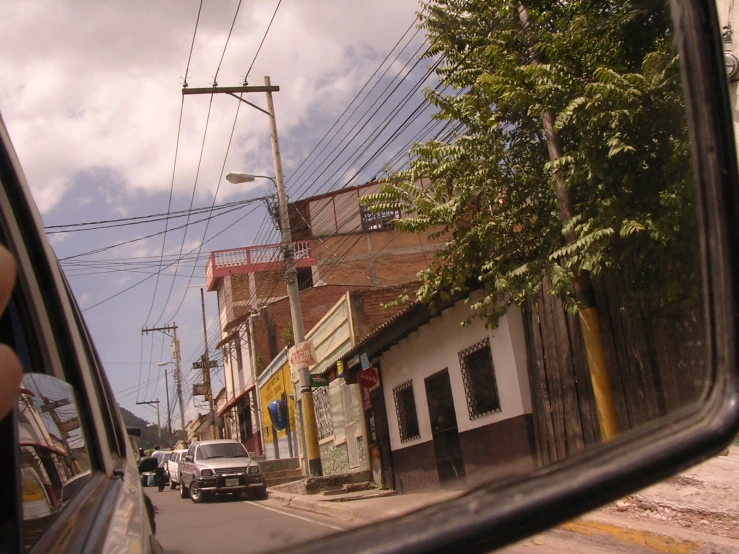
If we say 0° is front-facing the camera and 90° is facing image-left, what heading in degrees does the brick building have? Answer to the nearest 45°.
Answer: approximately 45°

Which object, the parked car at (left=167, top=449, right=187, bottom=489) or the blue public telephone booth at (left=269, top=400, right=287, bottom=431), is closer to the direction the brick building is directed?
the parked car
